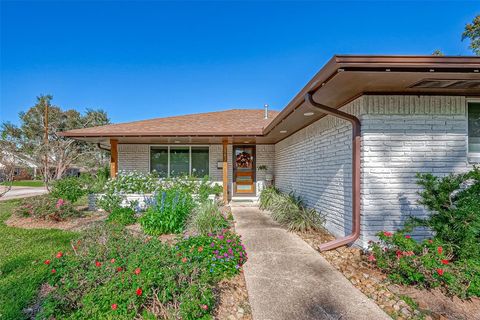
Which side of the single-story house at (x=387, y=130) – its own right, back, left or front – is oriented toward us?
front

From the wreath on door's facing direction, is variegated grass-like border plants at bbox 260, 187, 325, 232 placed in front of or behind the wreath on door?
in front

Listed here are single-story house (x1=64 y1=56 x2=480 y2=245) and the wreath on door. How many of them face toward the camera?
2

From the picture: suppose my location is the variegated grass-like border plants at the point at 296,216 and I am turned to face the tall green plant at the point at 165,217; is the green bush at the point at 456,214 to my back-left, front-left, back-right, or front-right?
back-left

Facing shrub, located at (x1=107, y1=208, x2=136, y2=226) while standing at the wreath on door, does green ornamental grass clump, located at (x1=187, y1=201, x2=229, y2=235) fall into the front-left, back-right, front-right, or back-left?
front-left

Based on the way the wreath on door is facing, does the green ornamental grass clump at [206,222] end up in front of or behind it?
in front

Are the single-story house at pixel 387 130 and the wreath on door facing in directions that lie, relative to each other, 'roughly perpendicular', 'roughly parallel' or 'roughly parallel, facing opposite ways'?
roughly parallel

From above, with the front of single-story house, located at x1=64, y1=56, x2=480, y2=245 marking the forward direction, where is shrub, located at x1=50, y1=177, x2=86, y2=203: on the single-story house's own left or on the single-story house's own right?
on the single-story house's own right

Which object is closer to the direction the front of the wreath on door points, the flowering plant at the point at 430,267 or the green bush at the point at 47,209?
the flowering plant

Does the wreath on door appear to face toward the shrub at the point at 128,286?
yes

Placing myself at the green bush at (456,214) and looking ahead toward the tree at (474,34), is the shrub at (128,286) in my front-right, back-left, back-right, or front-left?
back-left

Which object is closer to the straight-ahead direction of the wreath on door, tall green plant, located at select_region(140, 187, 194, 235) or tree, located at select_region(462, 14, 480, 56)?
the tall green plant

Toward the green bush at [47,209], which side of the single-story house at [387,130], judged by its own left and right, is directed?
right

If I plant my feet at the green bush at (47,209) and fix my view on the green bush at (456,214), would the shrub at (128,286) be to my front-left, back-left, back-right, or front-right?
front-right

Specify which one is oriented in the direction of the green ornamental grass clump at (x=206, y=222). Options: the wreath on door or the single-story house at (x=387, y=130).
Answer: the wreath on door

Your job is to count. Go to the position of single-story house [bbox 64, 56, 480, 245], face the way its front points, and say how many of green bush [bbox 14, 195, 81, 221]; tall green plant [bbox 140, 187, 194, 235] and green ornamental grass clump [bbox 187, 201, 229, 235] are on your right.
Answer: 3

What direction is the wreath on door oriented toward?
toward the camera
